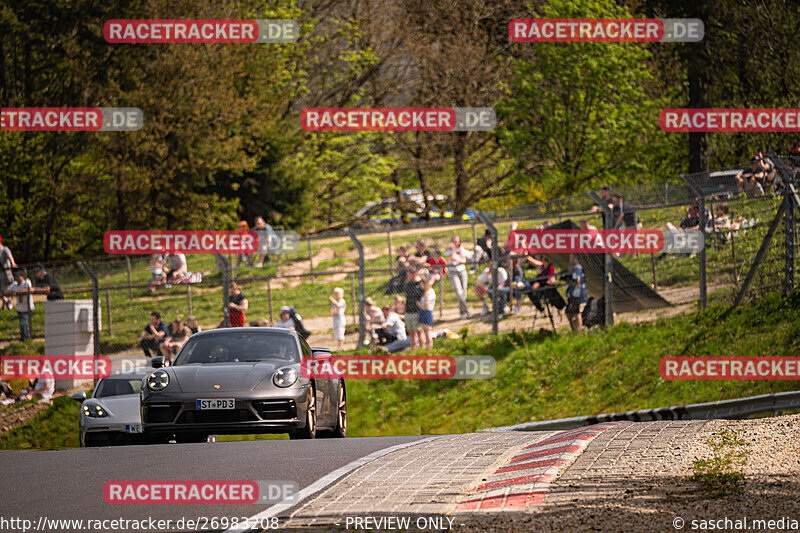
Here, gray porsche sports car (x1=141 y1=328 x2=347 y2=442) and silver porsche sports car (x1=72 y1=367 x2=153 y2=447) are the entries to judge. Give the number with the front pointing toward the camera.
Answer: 2

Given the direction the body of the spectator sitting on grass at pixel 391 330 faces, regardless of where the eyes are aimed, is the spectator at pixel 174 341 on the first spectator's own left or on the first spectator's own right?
on the first spectator's own right

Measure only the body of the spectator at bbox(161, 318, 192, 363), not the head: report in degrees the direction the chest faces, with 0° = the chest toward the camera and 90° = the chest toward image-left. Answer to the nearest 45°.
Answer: approximately 45°

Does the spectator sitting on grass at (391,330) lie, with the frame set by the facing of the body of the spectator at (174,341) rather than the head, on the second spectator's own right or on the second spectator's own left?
on the second spectator's own left

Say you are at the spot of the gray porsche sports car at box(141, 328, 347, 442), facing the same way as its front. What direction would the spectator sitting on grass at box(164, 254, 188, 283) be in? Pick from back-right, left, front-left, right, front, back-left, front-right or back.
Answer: back

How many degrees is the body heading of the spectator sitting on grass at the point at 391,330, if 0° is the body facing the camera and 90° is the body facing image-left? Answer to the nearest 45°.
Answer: approximately 45°

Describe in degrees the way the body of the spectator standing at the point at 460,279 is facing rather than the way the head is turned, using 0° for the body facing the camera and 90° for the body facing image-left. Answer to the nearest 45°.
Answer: approximately 45°

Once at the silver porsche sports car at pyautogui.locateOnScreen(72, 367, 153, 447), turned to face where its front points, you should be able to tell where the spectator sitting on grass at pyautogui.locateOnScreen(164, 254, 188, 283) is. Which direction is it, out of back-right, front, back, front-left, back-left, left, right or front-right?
back
